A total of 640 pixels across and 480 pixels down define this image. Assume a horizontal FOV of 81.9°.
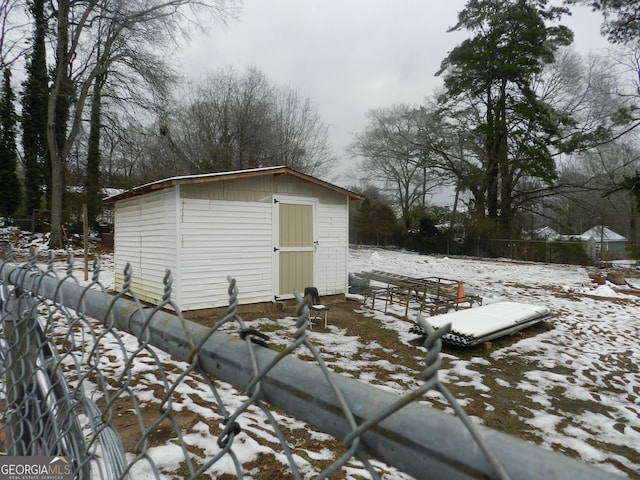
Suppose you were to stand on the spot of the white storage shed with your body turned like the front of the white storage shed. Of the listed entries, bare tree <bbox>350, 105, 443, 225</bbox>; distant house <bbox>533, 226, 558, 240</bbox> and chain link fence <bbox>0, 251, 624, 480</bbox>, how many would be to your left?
2

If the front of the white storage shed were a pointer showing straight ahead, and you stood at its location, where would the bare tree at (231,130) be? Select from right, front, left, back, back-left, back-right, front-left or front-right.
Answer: back-left

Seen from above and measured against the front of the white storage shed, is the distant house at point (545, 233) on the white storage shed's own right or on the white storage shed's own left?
on the white storage shed's own left

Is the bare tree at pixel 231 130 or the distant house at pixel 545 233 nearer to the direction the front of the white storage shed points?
the distant house

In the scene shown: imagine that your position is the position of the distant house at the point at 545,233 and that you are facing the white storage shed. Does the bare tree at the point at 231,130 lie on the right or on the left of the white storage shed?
right

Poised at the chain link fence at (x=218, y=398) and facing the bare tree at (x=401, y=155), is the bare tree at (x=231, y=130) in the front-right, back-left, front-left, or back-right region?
front-left

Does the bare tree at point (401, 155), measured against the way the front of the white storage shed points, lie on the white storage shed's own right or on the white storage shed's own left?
on the white storage shed's own left

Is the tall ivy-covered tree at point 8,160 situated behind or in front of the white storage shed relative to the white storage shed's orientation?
behind

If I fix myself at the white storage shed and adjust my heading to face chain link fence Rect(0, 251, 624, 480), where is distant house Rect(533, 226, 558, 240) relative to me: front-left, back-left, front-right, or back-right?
back-left

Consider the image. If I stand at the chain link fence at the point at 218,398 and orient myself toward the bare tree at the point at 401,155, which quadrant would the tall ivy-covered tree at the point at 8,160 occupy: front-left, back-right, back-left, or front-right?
front-left

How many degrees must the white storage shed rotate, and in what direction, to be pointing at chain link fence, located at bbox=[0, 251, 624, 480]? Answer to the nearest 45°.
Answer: approximately 45° to its right

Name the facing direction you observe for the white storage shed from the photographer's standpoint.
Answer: facing the viewer and to the right of the viewer
